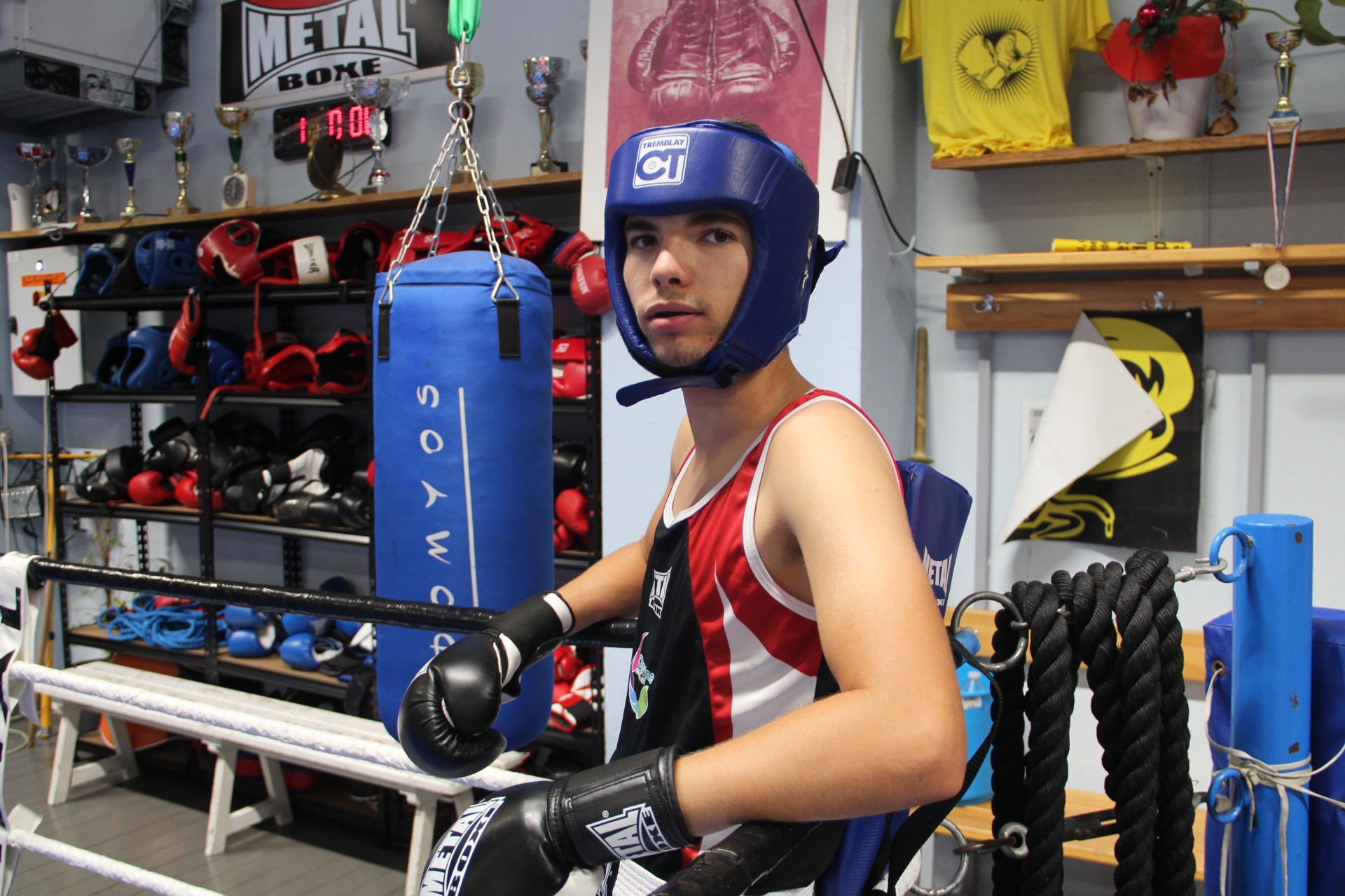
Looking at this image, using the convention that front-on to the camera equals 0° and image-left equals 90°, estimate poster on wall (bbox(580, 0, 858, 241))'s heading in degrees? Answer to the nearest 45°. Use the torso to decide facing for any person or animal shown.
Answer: approximately 0°

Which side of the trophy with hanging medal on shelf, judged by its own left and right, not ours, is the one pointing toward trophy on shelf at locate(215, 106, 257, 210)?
right

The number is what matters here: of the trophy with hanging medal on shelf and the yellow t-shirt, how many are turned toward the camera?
2

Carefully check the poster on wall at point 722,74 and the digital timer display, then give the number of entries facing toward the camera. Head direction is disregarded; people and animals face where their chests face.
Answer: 2

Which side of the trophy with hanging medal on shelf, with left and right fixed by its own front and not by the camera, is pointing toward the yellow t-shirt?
right

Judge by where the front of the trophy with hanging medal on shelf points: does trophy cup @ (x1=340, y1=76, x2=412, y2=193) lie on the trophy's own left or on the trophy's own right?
on the trophy's own right

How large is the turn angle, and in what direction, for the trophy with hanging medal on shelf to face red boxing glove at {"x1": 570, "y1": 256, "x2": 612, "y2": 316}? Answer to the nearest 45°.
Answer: approximately 90° to its right

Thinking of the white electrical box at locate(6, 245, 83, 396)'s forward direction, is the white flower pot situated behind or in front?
in front

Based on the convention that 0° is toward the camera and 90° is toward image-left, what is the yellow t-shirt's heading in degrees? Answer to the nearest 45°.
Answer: approximately 0°

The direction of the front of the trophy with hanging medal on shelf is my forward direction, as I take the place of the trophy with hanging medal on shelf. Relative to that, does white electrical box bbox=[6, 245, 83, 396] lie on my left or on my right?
on my right

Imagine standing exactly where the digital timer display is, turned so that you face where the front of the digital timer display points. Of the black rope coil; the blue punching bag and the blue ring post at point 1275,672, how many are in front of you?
3
